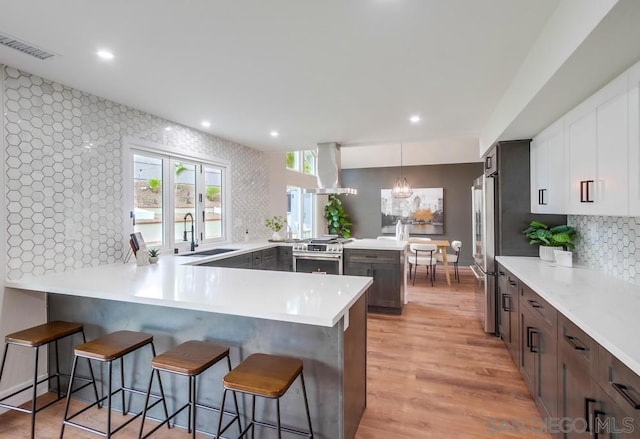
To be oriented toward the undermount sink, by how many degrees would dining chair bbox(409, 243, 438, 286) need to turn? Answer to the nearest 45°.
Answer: approximately 135° to its left

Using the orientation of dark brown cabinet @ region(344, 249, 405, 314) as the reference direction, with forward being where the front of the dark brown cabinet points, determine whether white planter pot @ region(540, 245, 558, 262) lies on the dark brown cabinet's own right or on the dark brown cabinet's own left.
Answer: on the dark brown cabinet's own left

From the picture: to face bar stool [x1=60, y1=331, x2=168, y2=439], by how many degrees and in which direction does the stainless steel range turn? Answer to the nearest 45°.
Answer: approximately 45° to its right

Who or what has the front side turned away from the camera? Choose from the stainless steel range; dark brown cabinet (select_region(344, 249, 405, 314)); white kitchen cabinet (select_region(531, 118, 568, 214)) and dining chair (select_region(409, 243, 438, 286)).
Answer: the dining chair

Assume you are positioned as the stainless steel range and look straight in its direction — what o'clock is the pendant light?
The pendant light is roughly at 7 o'clock from the stainless steel range.

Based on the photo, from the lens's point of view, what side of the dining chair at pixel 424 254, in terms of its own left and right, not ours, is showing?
back

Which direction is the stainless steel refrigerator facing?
to the viewer's left

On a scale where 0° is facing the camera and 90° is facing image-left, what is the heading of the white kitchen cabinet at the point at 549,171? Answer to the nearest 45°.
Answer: approximately 90°

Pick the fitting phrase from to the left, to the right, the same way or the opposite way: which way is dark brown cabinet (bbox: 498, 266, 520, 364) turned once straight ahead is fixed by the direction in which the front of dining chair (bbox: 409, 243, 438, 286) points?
to the left

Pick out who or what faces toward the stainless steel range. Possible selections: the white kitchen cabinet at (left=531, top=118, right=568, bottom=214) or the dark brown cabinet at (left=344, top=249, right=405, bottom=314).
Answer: the white kitchen cabinet

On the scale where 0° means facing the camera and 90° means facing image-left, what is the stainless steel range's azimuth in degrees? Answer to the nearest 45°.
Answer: approximately 0°

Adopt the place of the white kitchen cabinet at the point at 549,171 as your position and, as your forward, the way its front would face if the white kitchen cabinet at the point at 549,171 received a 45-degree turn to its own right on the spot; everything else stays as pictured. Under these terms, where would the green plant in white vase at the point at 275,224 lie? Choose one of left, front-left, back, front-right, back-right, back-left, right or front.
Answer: front-left

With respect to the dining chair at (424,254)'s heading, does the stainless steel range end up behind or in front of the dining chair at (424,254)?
behind

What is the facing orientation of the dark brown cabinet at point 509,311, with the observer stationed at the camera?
facing to the left of the viewer
